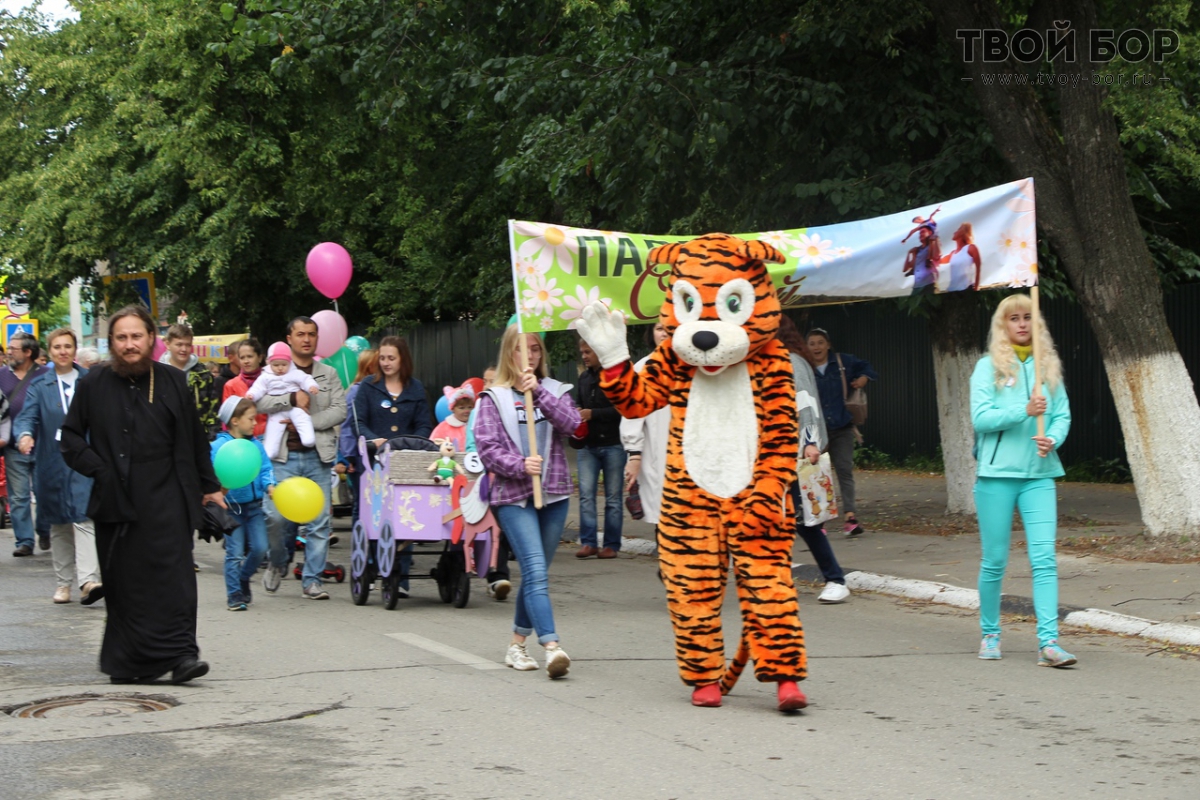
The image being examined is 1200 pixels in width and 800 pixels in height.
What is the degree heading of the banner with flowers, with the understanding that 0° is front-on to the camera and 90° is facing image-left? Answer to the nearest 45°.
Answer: approximately 0°

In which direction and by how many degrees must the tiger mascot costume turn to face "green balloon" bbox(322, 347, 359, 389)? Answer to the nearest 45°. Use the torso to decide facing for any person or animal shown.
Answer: approximately 135° to its right

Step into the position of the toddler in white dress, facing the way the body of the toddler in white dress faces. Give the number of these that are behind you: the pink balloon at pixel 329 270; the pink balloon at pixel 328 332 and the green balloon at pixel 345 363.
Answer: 3
